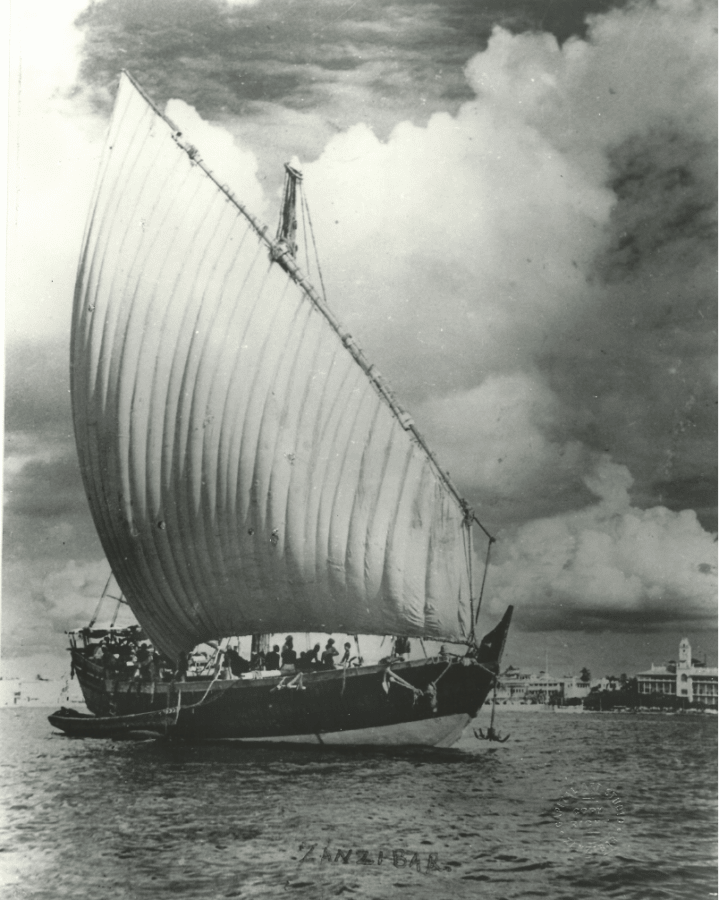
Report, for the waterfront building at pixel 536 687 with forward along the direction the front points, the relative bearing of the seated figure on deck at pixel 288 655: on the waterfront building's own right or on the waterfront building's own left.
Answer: on the waterfront building's own right

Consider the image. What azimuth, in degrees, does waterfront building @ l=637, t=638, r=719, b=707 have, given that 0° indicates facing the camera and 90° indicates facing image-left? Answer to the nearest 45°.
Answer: approximately 0°

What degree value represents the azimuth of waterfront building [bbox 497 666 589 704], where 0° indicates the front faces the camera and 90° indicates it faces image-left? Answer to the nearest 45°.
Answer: approximately 0°

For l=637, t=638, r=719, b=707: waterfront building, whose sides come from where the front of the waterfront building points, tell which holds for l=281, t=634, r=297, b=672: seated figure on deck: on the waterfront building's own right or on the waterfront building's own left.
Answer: on the waterfront building's own right

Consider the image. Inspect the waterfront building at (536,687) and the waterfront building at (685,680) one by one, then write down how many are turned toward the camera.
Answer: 2
